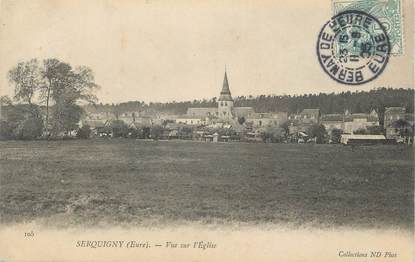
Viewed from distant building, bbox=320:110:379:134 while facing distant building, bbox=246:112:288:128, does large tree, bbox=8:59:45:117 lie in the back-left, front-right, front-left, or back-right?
front-left
